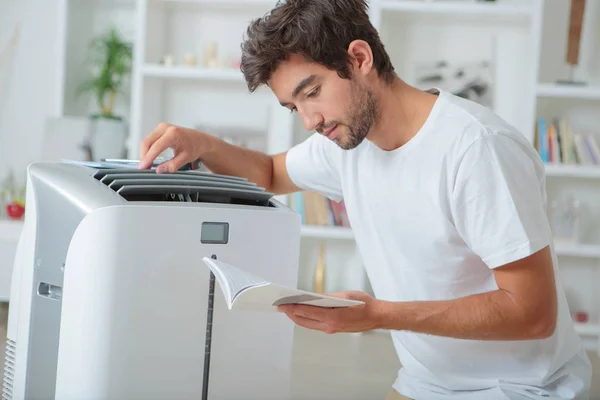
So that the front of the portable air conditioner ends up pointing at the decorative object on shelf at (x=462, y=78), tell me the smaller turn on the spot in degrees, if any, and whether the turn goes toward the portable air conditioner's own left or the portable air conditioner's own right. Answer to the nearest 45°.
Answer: approximately 90° to the portable air conditioner's own left

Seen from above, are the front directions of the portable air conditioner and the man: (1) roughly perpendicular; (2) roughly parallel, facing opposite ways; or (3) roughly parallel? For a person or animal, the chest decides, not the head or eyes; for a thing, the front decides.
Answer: roughly perpendicular

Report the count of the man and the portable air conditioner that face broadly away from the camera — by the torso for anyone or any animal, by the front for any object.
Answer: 0

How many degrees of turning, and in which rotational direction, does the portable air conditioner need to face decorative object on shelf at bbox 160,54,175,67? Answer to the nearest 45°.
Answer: approximately 135° to its left

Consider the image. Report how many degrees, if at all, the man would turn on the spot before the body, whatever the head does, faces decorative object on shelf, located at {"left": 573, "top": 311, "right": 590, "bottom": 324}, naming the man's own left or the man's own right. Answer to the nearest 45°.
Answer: approximately 135° to the man's own right

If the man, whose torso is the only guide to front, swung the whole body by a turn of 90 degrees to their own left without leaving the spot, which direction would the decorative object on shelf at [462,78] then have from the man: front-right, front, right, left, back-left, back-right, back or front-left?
back-left

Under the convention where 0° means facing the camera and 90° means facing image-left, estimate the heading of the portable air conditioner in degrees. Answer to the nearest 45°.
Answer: approximately 315°

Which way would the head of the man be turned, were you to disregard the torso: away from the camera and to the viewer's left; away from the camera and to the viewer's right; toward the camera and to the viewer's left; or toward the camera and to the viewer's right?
toward the camera and to the viewer's left

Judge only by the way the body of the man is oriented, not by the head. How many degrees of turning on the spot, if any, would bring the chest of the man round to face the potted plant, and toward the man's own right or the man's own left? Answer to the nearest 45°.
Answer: approximately 90° to the man's own right

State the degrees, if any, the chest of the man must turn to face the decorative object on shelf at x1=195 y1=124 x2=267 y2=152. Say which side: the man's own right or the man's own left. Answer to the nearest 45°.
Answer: approximately 135° to the man's own right

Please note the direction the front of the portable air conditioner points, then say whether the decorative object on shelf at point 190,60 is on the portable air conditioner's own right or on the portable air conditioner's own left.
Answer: on the portable air conditioner's own left

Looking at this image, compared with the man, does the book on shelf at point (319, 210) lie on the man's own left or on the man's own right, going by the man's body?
on the man's own right

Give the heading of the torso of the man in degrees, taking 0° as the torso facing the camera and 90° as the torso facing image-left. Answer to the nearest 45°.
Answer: approximately 45°

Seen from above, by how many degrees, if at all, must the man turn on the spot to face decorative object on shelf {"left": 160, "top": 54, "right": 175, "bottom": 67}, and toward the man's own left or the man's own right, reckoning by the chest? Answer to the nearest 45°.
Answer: approximately 90° to the man's own right
